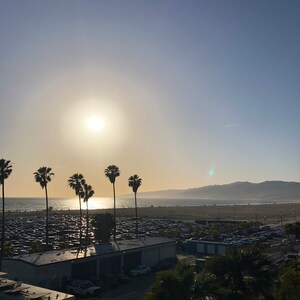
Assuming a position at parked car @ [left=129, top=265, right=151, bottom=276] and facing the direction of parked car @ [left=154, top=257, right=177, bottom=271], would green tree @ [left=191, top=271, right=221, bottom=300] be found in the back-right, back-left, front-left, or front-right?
back-right

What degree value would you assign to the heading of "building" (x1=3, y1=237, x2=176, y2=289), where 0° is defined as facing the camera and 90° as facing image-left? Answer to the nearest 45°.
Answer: approximately 315°

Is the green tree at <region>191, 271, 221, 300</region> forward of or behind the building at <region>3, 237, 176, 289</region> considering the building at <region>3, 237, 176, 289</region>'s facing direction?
forward

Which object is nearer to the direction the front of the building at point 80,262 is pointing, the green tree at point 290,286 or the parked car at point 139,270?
the green tree

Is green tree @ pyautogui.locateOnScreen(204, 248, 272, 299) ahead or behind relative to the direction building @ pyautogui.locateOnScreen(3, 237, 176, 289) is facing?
ahead

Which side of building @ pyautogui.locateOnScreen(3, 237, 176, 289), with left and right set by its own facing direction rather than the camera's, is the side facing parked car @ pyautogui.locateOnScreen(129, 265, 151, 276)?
front
